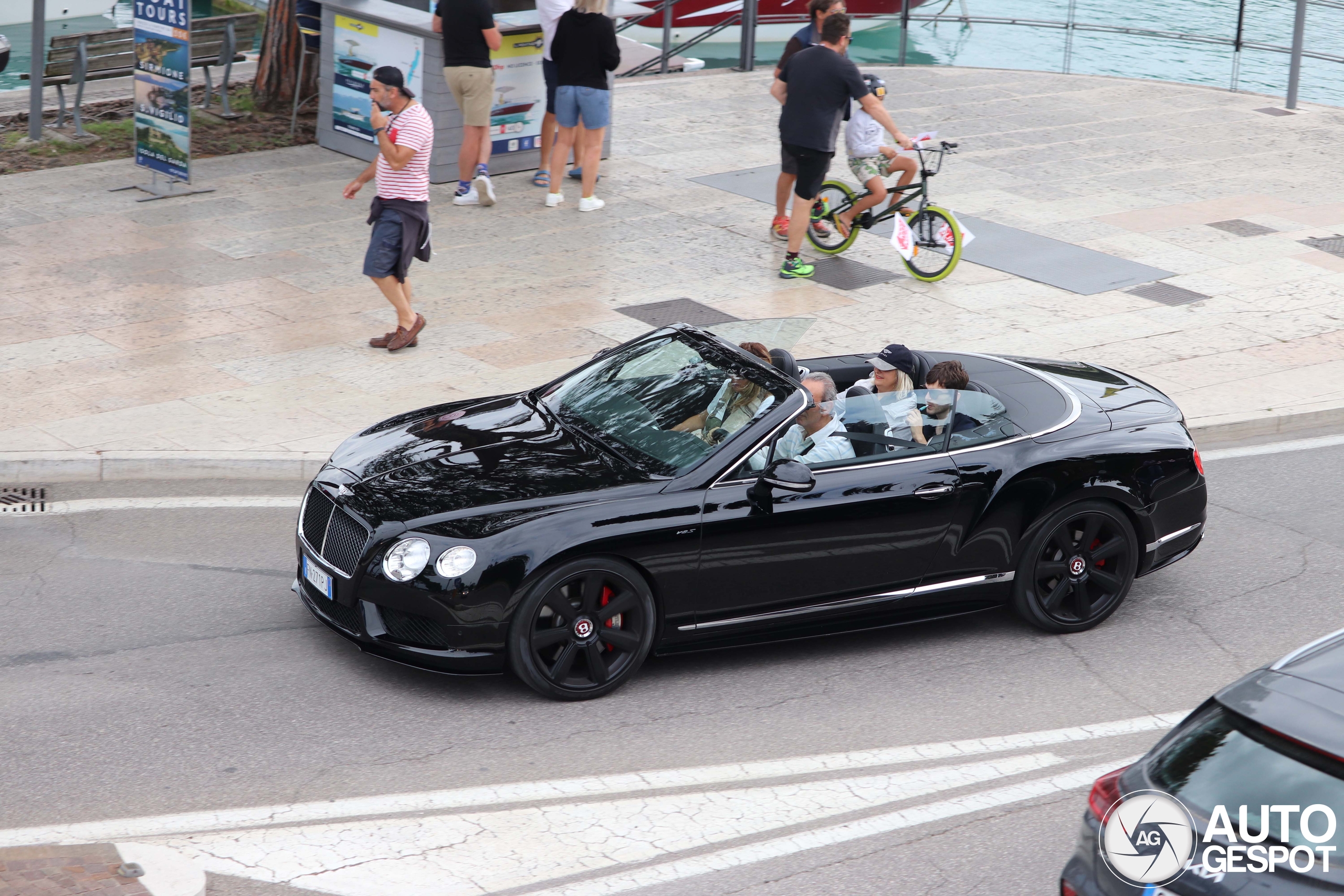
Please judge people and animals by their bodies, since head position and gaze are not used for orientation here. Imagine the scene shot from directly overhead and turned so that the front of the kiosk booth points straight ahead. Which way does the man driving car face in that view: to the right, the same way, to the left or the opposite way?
to the right

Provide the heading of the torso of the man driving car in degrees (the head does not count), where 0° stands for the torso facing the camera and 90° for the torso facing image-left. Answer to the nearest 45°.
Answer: approximately 45°

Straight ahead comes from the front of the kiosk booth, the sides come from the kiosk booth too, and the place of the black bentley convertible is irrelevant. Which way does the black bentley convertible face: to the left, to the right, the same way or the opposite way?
to the right

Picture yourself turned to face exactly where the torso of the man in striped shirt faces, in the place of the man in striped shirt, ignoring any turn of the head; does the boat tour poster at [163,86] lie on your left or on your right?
on your right

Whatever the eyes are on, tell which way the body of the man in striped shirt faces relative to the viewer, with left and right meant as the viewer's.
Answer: facing to the left of the viewer

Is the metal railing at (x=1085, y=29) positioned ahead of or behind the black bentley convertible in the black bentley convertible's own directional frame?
behind

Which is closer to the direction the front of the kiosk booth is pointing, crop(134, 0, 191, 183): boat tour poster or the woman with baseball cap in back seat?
the woman with baseball cap in back seat

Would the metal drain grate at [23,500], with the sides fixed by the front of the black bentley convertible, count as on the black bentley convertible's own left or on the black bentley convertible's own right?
on the black bentley convertible's own right

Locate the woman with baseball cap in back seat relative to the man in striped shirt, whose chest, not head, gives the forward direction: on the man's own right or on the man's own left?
on the man's own left

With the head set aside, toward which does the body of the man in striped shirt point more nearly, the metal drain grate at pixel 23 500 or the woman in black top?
the metal drain grate
